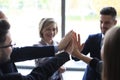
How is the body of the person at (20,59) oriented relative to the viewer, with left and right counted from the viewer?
facing away from the viewer and to the right of the viewer

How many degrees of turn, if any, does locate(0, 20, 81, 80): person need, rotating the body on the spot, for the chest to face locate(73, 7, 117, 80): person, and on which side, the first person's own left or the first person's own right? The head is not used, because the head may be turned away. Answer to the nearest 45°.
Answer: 0° — they already face them

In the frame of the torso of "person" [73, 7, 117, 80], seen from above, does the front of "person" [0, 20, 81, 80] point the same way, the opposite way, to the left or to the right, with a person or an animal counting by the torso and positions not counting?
the opposite way

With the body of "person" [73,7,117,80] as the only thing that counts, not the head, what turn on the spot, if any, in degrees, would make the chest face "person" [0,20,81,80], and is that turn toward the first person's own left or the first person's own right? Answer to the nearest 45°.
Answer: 0° — they already face them

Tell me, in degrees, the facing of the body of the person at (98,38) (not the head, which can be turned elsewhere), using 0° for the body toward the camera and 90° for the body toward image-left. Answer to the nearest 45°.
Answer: approximately 45°
